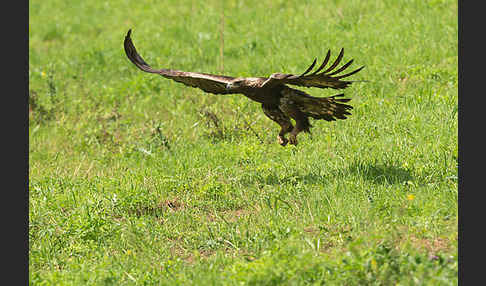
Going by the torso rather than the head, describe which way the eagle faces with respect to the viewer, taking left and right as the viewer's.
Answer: facing the viewer and to the left of the viewer
